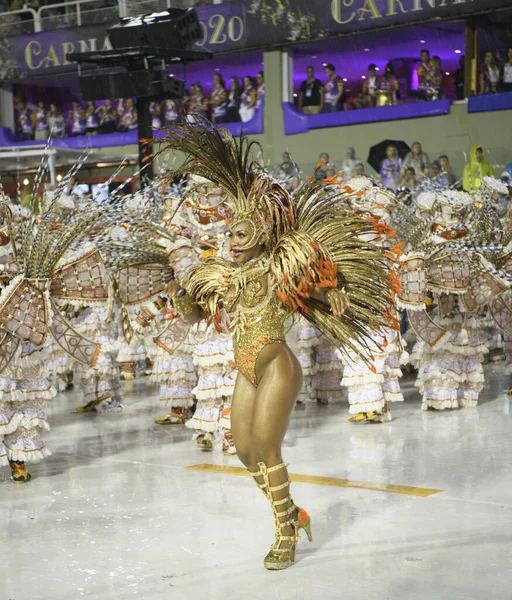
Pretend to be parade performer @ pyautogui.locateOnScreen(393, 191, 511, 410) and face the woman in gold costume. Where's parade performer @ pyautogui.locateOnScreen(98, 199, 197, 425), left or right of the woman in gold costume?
right

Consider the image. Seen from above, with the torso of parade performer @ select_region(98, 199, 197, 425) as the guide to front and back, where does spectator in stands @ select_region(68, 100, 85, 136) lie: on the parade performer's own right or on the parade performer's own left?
on the parade performer's own right

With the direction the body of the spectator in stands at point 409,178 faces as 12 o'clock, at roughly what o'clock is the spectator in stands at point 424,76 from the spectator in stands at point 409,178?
the spectator in stands at point 424,76 is roughly at 6 o'clock from the spectator in stands at point 409,178.

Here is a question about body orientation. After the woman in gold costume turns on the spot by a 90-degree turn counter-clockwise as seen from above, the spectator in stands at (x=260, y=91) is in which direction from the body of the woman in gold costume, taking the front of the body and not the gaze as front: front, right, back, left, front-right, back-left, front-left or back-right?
back-left

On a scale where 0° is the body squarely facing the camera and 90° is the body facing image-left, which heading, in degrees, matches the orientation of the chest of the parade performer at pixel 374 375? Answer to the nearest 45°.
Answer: approximately 45°

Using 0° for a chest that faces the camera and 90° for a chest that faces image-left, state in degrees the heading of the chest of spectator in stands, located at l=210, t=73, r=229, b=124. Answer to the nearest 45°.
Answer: approximately 45°

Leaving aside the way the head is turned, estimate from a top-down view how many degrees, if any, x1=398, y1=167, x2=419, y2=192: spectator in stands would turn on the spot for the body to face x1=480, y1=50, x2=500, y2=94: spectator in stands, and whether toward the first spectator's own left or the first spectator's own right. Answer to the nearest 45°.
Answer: approximately 135° to the first spectator's own left

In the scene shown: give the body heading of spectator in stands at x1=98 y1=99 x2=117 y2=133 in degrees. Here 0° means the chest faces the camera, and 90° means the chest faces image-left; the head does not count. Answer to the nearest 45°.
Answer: approximately 0°

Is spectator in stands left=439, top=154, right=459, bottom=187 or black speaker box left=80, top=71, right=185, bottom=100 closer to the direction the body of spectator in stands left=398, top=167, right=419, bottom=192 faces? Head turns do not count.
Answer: the black speaker box

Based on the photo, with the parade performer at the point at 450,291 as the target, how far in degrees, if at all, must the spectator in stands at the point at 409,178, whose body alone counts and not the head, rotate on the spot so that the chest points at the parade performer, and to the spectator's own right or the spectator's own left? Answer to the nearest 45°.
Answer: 0° — they already face them

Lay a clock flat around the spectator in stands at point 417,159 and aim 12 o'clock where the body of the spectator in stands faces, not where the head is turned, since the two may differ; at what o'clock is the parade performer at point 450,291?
The parade performer is roughly at 12 o'clock from the spectator in stands.

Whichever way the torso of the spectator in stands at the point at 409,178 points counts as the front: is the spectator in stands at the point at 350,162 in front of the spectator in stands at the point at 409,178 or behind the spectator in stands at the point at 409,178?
behind
